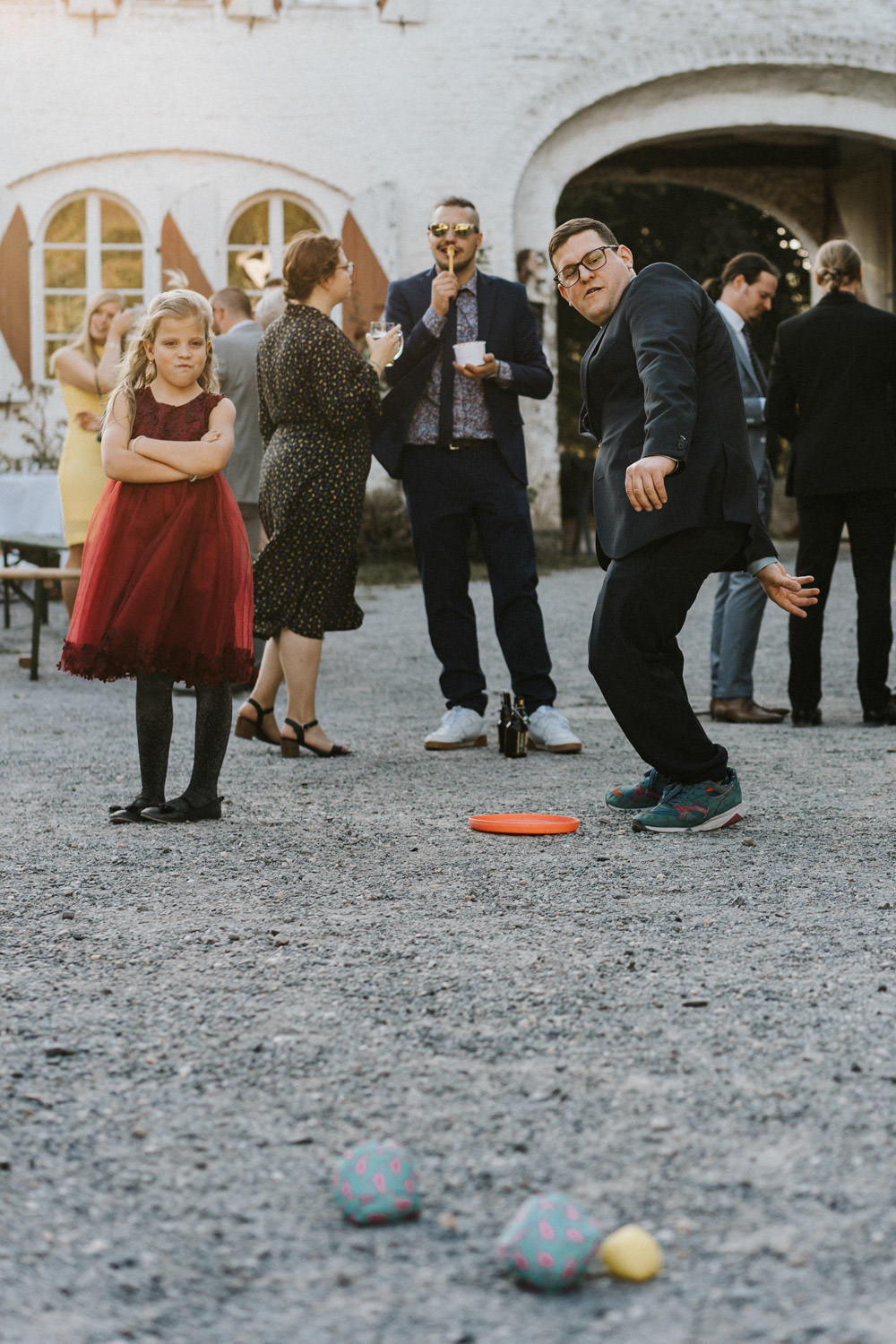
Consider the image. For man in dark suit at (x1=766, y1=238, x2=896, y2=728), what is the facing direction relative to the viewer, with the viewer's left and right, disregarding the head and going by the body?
facing away from the viewer

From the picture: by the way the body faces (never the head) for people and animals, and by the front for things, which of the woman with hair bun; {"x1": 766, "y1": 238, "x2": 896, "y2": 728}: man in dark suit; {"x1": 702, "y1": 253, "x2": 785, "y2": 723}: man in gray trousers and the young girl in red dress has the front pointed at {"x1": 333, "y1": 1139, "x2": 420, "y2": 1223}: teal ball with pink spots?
the young girl in red dress

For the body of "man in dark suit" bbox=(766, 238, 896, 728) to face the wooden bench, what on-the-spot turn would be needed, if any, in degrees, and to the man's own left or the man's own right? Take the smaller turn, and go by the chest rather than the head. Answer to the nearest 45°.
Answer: approximately 90° to the man's own left

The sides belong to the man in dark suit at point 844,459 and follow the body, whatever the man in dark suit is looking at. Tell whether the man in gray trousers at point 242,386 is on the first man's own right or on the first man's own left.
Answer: on the first man's own left

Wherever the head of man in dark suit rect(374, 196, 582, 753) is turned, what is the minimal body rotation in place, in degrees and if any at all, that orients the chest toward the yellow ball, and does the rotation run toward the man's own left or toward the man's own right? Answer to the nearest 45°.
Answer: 0° — they already face it

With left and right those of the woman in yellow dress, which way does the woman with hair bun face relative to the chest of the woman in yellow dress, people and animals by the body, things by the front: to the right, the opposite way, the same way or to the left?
to the left

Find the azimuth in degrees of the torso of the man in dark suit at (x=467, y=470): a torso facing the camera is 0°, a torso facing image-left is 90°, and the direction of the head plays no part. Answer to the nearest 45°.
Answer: approximately 0°

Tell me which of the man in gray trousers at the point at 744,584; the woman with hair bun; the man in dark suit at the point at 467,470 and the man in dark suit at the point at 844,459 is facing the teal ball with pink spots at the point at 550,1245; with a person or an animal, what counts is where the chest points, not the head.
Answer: the man in dark suit at the point at 467,470

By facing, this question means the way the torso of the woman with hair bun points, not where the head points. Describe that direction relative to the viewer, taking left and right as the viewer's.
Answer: facing away from the viewer and to the right of the viewer

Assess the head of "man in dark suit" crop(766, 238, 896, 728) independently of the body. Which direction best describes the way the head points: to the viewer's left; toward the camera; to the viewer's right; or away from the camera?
away from the camera
